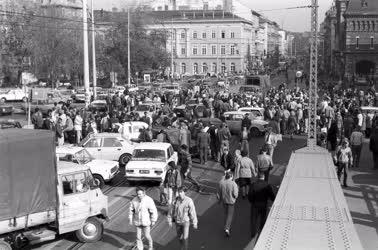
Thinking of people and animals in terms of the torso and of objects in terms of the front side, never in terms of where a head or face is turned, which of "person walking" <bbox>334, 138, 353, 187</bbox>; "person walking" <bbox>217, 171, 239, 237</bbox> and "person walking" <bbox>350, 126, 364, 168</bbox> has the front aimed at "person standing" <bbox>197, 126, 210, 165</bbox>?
"person walking" <bbox>217, 171, 239, 237</bbox>

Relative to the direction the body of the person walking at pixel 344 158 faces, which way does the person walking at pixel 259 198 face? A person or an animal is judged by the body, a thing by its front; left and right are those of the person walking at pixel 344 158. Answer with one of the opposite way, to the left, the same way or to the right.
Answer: the opposite way

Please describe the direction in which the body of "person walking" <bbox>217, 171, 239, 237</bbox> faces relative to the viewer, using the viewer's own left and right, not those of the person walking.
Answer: facing away from the viewer

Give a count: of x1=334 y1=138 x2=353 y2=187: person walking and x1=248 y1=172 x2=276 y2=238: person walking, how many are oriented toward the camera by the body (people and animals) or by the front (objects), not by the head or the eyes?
1

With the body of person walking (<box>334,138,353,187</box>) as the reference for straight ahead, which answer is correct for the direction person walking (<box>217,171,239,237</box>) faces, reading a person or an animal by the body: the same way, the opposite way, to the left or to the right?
the opposite way

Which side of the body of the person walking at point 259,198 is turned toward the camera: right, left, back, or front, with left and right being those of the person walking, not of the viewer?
back
